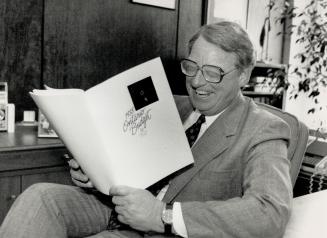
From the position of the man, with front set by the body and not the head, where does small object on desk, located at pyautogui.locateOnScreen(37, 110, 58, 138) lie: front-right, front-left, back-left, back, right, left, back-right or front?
right

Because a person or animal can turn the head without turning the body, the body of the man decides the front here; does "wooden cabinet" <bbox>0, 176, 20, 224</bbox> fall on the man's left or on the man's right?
on the man's right

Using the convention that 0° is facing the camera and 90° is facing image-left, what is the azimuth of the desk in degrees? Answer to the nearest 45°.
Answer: approximately 0°

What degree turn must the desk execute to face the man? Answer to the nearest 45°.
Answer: approximately 45° to its left

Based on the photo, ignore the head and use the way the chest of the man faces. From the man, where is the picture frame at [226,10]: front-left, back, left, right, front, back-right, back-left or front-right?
back-right

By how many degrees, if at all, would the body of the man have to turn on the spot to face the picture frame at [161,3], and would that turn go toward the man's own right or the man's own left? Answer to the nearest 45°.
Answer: approximately 135° to the man's own right

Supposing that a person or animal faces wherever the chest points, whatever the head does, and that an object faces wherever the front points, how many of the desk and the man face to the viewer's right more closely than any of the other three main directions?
0

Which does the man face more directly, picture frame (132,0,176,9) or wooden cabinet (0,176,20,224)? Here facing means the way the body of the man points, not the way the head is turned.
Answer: the wooden cabinet

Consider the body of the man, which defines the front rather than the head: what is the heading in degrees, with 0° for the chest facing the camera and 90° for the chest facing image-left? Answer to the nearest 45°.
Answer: approximately 45°

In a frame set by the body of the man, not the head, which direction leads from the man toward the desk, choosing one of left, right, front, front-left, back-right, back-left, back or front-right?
right
